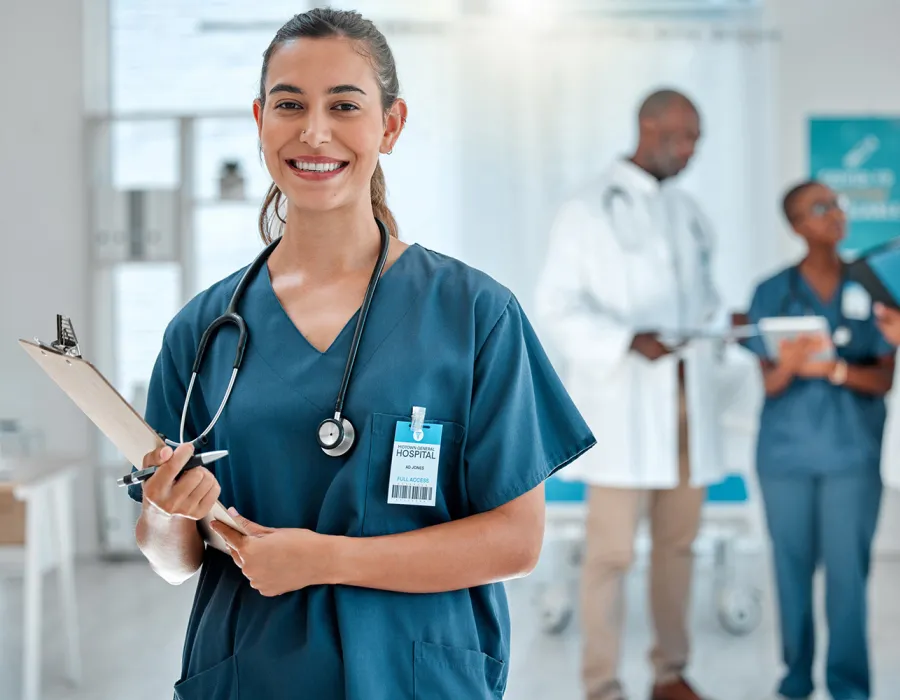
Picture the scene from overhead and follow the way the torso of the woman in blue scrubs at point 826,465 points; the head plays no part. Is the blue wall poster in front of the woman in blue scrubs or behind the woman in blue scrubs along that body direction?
behind

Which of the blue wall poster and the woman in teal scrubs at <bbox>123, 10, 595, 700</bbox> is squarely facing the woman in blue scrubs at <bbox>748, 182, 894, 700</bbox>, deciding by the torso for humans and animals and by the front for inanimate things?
the blue wall poster

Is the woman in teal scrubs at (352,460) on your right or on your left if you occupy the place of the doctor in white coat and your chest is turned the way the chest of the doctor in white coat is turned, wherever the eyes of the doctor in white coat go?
on your right

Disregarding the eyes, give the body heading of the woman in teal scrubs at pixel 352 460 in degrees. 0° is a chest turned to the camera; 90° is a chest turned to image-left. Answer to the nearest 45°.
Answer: approximately 0°

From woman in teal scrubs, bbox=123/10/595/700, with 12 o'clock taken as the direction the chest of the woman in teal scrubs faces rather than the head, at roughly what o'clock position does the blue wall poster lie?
The blue wall poster is roughly at 7 o'clock from the woman in teal scrubs.

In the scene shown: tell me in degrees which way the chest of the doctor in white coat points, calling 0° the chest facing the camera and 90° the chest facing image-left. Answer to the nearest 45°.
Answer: approximately 315°

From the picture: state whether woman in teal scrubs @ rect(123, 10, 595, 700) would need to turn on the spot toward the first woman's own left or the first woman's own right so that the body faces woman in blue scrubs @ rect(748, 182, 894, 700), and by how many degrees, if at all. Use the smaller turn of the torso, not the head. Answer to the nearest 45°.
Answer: approximately 135° to the first woman's own left

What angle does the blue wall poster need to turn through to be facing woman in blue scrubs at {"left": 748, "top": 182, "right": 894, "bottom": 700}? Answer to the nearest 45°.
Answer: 0° — it already faces them

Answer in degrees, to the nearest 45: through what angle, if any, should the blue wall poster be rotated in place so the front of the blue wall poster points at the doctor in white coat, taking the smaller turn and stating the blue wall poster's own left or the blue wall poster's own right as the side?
0° — it already faces them

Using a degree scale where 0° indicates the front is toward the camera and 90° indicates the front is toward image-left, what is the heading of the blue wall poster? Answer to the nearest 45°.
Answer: approximately 0°
